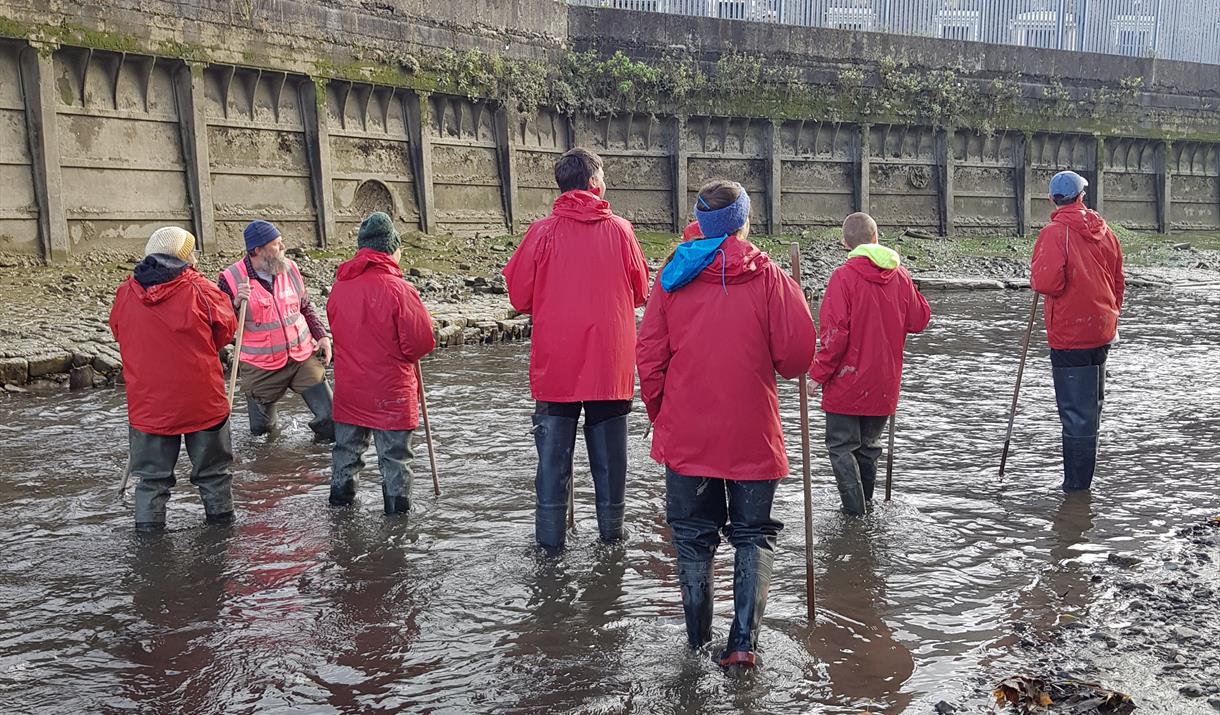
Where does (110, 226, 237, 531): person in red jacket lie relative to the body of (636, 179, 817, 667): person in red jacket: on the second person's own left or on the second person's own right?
on the second person's own left

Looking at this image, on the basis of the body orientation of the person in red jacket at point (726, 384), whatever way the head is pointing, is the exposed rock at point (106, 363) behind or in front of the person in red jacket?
in front

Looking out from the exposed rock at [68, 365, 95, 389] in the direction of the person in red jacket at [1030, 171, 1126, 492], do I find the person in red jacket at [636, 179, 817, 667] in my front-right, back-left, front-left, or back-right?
front-right

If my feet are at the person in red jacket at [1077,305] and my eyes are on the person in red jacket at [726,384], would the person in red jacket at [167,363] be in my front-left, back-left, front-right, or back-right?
front-right

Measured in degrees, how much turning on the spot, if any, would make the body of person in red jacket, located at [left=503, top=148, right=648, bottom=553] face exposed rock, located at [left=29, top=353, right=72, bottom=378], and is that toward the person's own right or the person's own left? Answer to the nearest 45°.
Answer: approximately 45° to the person's own left

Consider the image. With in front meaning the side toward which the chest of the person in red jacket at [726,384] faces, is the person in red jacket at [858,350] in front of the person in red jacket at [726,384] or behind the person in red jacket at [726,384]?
in front

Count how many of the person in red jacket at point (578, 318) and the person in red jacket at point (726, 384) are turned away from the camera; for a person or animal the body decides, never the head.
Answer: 2

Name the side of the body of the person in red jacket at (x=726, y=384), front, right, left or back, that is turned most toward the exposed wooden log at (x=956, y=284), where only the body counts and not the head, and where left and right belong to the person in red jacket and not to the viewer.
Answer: front

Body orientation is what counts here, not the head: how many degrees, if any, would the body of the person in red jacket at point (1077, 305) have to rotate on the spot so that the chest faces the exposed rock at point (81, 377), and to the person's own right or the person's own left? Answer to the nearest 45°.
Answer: approximately 45° to the person's own left

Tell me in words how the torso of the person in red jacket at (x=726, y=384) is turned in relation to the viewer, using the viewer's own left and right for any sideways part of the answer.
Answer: facing away from the viewer

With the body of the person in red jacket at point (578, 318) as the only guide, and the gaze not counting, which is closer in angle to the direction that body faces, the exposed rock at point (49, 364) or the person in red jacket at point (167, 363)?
the exposed rock

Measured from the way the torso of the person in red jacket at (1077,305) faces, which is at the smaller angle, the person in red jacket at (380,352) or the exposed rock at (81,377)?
the exposed rock

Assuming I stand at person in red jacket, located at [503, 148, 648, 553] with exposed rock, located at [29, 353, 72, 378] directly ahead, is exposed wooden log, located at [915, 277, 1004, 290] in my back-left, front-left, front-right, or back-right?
front-right

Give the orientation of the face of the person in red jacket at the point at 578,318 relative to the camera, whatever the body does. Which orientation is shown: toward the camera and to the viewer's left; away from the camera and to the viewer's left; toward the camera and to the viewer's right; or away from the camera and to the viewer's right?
away from the camera and to the viewer's right

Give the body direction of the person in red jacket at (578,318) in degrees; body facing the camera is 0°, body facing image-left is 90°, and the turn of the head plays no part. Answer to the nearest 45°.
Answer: approximately 180°

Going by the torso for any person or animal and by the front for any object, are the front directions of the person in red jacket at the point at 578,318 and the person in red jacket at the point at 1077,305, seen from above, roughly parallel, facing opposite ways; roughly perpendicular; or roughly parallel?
roughly parallel

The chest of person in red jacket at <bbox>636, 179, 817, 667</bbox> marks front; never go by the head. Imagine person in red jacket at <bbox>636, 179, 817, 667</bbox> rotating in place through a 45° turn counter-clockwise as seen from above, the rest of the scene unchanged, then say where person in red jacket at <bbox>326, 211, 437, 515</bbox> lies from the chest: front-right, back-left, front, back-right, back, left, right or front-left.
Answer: front
